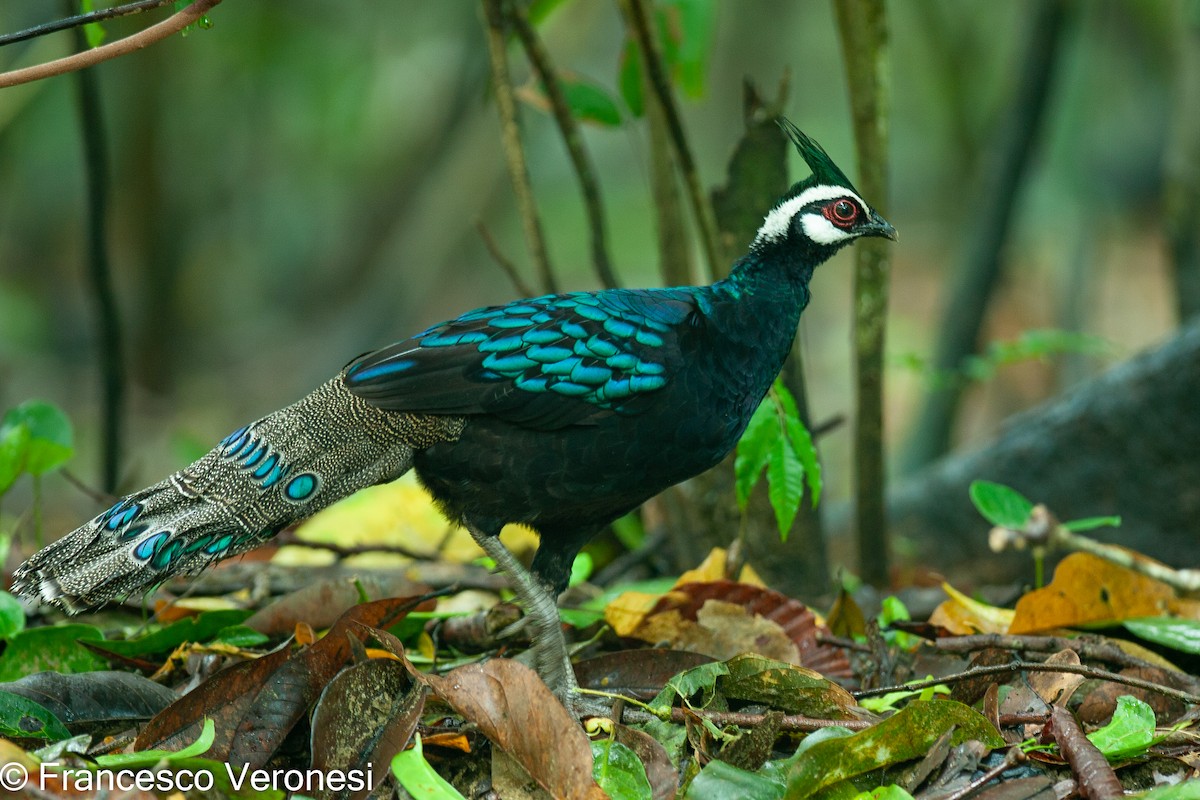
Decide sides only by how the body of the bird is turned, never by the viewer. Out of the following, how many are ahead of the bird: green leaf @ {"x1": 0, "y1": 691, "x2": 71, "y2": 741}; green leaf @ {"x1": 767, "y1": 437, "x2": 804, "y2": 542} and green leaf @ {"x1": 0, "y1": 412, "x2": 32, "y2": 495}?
1

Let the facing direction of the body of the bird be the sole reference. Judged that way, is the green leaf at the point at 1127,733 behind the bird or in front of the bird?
in front

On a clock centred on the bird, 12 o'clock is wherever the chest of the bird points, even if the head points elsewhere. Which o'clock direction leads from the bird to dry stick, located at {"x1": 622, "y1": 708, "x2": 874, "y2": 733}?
The dry stick is roughly at 2 o'clock from the bird.

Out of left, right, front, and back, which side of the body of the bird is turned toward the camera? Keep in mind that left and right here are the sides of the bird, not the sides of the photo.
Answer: right

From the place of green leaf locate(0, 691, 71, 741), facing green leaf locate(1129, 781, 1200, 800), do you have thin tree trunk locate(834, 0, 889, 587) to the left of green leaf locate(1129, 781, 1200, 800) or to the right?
left

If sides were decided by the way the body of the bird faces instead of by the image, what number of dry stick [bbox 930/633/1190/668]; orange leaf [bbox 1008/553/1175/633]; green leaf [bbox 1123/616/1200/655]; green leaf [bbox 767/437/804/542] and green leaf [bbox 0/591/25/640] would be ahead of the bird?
4

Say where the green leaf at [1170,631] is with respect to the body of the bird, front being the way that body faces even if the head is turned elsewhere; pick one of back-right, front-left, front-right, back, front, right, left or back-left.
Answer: front

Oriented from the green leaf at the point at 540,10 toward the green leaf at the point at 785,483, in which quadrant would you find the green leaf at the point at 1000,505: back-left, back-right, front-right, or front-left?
front-left

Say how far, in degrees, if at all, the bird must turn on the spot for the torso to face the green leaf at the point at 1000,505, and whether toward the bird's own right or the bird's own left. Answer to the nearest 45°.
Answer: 0° — it already faces it

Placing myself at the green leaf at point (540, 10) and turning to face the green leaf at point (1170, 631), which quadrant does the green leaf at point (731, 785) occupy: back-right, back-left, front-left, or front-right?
front-right

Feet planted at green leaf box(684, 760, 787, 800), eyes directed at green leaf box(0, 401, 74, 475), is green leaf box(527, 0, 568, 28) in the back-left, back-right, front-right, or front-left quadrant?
front-right

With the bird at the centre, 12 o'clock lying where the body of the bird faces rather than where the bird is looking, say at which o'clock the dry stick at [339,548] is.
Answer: The dry stick is roughly at 8 o'clock from the bird.

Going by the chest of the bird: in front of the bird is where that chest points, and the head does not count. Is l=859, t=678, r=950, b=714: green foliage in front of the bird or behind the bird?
in front

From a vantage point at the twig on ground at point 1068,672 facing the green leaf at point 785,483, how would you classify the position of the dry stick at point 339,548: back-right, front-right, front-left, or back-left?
front-left

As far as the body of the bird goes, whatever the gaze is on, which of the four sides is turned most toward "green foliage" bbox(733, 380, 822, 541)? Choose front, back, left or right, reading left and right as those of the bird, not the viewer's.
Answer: front

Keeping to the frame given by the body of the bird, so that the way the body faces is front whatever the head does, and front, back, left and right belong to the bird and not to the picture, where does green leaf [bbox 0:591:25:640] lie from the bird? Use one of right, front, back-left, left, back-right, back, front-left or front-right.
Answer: back
